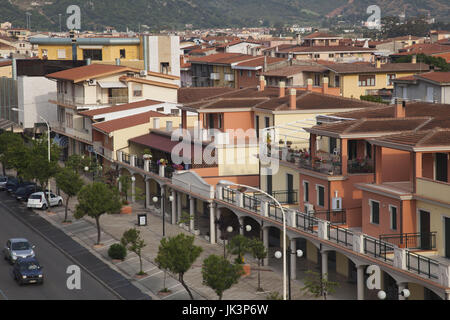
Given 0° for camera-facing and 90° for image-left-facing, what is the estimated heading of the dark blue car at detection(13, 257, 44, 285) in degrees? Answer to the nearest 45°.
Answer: approximately 315°

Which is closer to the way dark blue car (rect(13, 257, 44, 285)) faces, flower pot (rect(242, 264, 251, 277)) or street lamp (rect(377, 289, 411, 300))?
the street lamp

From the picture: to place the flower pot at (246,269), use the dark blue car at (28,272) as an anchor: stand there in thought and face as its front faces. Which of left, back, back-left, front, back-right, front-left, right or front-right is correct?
front-left

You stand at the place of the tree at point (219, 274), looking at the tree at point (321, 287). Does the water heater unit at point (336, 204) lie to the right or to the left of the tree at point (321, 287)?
left

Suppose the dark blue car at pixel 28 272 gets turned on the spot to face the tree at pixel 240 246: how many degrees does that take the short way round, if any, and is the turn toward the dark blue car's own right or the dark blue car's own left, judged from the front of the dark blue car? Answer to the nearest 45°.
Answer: approximately 45° to the dark blue car's own left
